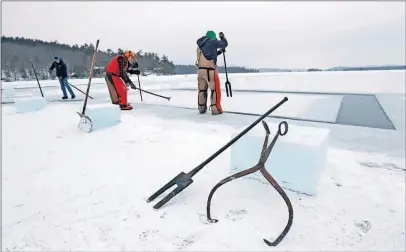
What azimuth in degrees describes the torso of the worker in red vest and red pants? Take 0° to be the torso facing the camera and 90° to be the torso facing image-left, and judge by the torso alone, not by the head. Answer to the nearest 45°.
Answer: approximately 270°

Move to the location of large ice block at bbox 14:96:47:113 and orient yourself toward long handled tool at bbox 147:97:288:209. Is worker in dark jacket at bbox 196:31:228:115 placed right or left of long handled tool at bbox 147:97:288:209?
left

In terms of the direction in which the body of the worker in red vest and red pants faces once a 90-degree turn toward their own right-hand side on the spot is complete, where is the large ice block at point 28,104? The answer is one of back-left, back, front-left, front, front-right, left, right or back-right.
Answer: right

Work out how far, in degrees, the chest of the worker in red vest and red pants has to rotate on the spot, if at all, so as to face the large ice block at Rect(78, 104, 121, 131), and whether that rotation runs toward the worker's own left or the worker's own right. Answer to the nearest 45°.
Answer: approximately 90° to the worker's own right

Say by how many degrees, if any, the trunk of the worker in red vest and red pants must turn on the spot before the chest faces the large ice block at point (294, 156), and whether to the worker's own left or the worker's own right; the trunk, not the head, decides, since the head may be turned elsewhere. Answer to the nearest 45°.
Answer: approximately 90° to the worker's own right

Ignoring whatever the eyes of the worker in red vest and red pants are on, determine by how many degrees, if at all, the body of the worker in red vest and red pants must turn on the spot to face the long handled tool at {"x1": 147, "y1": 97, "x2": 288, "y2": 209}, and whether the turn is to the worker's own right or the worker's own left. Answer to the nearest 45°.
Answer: approximately 90° to the worker's own right
